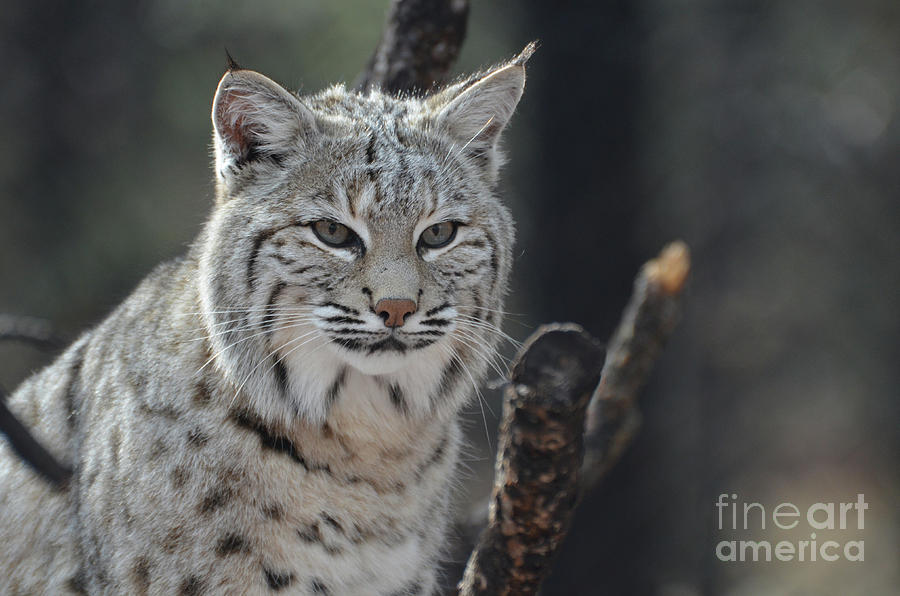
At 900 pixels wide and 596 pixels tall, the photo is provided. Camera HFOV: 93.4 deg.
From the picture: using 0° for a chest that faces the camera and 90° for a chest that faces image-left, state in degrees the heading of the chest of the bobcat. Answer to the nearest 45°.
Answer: approximately 315°
